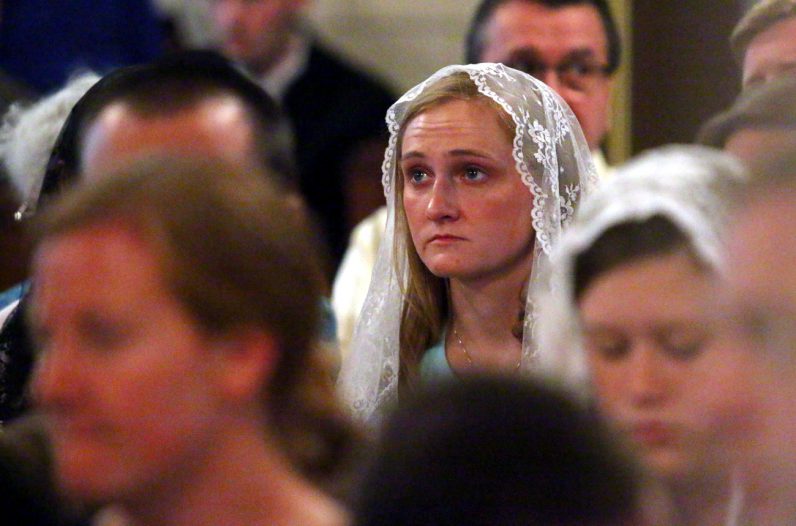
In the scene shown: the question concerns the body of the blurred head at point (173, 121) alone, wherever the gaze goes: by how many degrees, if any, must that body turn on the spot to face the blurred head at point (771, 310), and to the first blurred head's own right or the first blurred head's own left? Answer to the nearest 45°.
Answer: approximately 45° to the first blurred head's own left

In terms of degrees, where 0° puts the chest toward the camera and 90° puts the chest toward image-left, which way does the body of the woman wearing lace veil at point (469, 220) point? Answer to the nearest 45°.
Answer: approximately 45°

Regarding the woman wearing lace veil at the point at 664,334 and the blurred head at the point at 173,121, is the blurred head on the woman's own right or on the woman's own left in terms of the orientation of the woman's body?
on the woman's own right

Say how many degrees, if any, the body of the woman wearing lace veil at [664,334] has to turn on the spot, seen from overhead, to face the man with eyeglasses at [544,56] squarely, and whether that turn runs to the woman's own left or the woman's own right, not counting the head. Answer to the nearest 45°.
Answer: approximately 135° to the woman's own right
